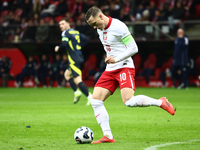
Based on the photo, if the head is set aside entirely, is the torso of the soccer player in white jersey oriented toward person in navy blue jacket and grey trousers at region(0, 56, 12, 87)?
no

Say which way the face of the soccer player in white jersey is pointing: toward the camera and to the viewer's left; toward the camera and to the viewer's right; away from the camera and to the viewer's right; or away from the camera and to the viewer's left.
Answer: toward the camera and to the viewer's left

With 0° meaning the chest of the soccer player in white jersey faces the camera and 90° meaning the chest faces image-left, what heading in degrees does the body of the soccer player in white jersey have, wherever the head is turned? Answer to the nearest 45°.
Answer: approximately 45°

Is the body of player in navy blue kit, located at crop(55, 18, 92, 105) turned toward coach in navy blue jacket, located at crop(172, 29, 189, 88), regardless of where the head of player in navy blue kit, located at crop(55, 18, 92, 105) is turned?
no

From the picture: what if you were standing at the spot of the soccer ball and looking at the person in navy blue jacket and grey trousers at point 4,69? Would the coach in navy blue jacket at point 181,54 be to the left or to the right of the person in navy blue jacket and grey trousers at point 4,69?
right

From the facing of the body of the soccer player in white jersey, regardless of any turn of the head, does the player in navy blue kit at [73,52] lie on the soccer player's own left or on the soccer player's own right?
on the soccer player's own right
